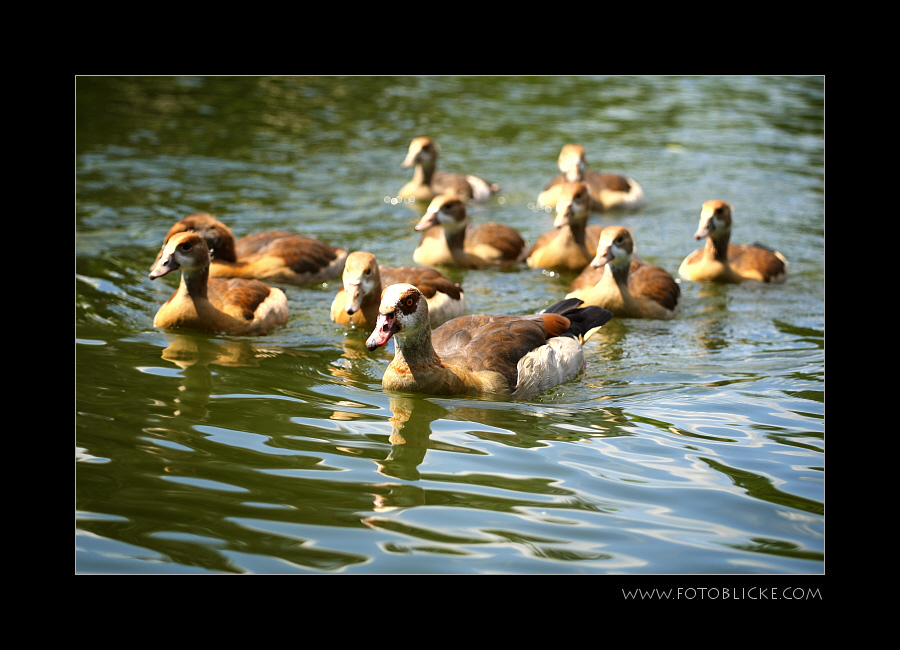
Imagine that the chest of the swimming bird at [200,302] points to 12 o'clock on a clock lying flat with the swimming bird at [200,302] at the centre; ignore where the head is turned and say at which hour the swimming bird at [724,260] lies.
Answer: the swimming bird at [724,260] is roughly at 7 o'clock from the swimming bird at [200,302].

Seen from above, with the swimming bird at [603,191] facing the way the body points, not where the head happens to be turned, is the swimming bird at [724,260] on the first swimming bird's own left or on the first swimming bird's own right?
on the first swimming bird's own left

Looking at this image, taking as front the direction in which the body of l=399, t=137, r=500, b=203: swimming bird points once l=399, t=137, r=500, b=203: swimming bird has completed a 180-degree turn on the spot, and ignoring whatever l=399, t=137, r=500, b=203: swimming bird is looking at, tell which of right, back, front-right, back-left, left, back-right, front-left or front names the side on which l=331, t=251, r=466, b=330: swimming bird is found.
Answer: right

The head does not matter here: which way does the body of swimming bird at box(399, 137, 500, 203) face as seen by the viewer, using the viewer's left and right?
facing to the left of the viewer

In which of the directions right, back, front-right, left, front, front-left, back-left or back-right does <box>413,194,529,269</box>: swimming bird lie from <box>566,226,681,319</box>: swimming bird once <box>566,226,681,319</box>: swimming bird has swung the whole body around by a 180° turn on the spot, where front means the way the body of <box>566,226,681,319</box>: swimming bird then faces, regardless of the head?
left

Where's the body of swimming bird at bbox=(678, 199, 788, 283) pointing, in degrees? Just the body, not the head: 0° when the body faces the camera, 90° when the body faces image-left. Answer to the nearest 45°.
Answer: approximately 45°

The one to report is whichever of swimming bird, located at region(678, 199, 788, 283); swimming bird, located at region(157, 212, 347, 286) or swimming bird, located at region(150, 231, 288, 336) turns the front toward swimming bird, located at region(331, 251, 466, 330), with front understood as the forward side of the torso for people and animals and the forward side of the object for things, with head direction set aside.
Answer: swimming bird, located at region(678, 199, 788, 283)

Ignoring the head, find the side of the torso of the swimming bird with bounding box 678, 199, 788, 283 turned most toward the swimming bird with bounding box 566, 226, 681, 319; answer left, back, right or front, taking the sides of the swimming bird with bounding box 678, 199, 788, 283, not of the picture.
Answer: front

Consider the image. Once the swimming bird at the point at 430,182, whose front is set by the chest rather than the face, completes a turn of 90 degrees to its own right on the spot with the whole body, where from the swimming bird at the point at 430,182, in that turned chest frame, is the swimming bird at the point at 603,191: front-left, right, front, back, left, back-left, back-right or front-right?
right

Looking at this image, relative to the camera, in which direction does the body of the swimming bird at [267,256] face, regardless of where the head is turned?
to the viewer's left

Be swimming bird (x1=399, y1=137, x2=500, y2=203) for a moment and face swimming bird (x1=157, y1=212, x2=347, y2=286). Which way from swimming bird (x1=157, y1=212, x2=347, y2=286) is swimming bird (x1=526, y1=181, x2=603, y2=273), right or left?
left

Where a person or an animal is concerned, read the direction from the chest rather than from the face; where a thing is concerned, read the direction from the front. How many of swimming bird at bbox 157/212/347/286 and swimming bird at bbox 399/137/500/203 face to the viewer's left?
2

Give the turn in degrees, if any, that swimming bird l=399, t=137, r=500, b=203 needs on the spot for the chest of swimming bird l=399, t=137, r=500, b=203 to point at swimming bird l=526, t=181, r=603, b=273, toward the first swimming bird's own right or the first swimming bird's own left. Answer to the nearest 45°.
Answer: approximately 135° to the first swimming bird's own left

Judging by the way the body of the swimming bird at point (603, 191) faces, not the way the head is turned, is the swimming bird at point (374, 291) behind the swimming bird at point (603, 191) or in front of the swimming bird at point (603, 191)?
in front
